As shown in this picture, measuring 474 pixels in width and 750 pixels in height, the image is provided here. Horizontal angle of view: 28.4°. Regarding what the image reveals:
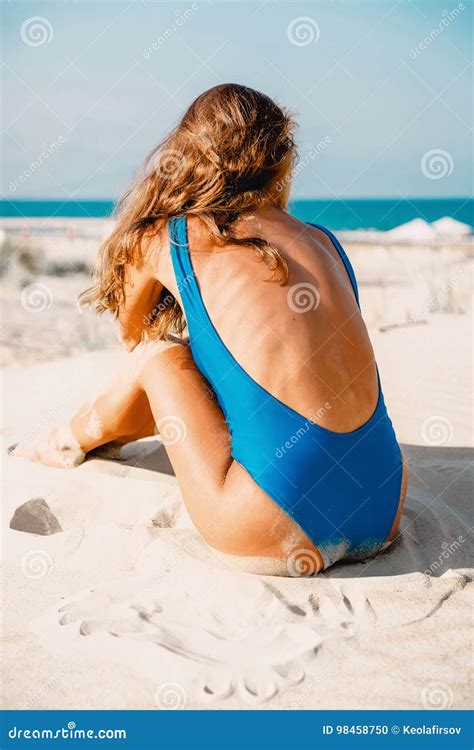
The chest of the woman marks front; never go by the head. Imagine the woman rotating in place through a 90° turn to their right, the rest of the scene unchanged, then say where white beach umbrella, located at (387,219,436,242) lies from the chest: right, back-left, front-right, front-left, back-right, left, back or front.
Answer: front-left

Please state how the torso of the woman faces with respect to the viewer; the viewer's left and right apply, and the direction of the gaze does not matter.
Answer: facing away from the viewer and to the left of the viewer

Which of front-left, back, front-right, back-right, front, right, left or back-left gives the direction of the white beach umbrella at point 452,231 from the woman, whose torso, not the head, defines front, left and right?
front-right
